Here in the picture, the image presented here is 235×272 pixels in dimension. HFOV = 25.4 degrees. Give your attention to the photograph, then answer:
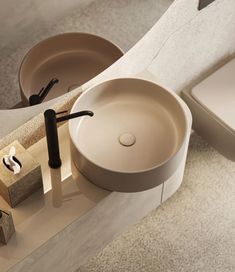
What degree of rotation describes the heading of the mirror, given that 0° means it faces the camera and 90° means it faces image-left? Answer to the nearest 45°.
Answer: approximately 315°

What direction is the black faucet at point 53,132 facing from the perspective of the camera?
to the viewer's right

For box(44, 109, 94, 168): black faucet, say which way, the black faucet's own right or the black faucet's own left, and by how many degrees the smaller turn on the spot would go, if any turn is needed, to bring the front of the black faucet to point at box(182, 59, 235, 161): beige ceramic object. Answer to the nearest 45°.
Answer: approximately 45° to the black faucet's own left
